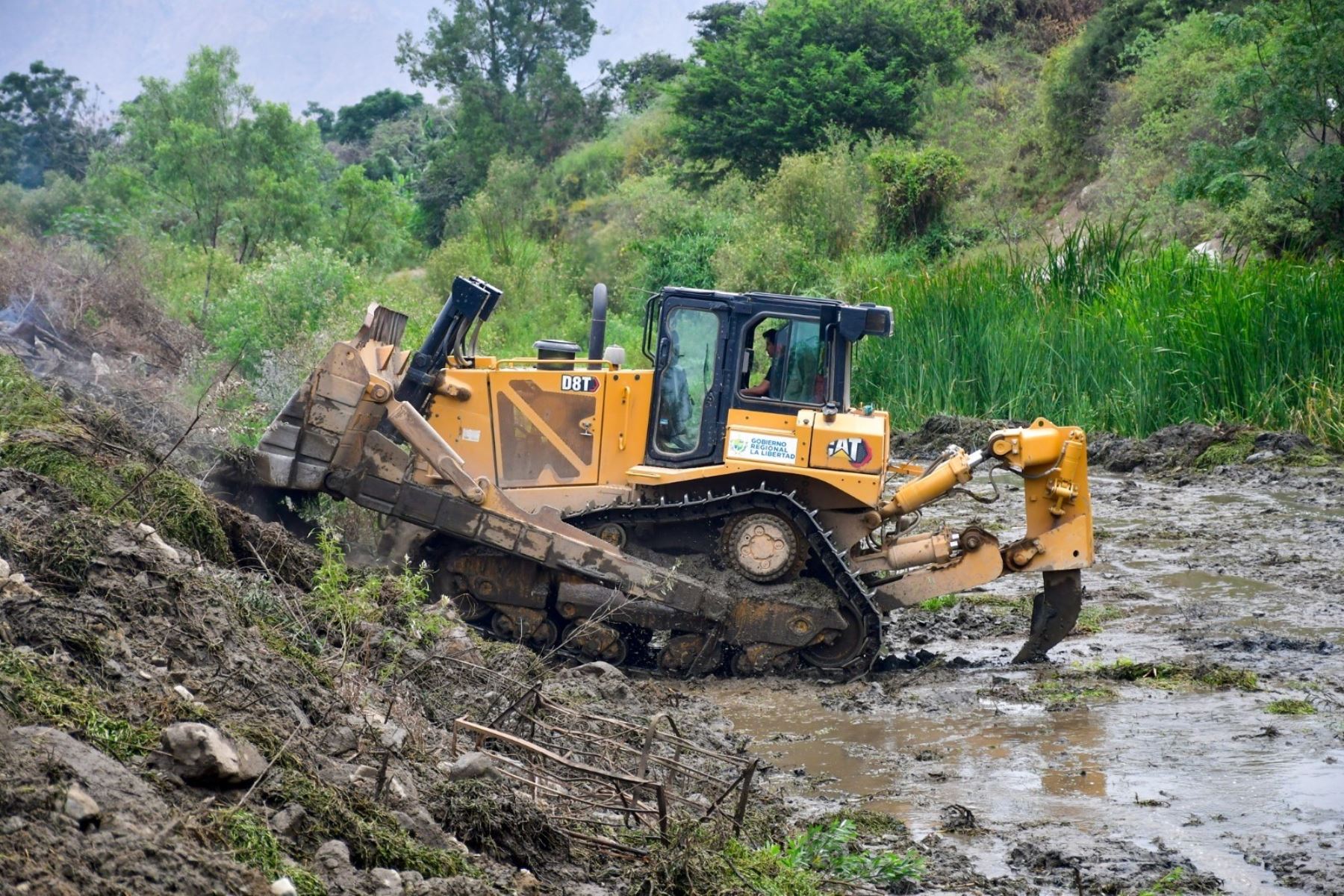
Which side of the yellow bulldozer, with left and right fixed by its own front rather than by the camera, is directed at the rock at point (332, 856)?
left

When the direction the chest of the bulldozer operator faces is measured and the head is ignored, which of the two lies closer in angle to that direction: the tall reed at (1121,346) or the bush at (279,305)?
the bush

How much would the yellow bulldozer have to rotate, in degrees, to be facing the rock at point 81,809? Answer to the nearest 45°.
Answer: approximately 90° to its left

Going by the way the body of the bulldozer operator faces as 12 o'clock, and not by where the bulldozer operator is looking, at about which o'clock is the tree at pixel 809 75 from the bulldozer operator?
The tree is roughly at 3 o'clock from the bulldozer operator.

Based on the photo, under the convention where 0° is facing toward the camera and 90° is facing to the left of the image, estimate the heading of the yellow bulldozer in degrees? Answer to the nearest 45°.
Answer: approximately 90°

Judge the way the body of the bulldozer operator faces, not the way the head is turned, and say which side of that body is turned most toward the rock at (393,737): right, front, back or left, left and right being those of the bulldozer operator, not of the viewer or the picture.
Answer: left

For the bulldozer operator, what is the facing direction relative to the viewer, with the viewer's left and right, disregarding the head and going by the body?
facing to the left of the viewer

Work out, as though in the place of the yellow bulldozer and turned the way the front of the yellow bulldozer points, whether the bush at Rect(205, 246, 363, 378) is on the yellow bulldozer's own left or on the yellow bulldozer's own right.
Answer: on the yellow bulldozer's own right

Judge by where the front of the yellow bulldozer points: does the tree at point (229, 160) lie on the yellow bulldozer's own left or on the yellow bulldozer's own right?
on the yellow bulldozer's own right

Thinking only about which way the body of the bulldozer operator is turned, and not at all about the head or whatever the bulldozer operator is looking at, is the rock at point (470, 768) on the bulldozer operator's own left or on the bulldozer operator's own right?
on the bulldozer operator's own left

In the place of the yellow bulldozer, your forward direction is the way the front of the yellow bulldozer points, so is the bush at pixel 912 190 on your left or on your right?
on your right
